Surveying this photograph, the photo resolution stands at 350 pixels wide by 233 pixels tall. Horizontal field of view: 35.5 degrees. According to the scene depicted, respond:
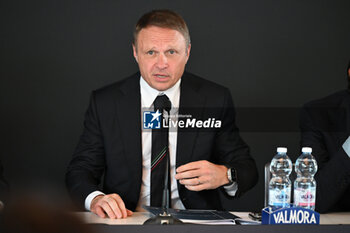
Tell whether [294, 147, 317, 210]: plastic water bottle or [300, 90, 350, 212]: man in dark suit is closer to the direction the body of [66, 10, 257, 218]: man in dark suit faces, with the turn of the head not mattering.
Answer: the plastic water bottle

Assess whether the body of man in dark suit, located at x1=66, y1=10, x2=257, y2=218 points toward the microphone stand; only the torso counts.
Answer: yes

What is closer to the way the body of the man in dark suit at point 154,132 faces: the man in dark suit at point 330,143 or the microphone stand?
the microphone stand

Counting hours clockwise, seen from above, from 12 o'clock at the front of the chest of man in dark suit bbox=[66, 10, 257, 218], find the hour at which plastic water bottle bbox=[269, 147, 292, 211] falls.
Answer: The plastic water bottle is roughly at 11 o'clock from the man in dark suit.

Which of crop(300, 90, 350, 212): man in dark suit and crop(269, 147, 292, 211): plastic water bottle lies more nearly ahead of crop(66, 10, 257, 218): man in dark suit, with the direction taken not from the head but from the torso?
the plastic water bottle

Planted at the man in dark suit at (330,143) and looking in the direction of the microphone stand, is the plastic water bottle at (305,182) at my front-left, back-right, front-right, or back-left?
front-left

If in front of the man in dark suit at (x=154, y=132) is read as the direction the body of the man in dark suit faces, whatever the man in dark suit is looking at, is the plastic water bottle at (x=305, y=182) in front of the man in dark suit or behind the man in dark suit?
in front

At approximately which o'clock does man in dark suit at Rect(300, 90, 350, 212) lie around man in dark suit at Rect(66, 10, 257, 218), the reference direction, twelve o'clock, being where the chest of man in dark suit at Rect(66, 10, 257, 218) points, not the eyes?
man in dark suit at Rect(300, 90, 350, 212) is roughly at 9 o'clock from man in dark suit at Rect(66, 10, 257, 218).

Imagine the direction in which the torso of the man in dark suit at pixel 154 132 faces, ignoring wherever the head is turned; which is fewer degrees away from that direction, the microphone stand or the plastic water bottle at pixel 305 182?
the microphone stand

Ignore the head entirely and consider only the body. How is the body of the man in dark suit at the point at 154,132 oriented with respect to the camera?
toward the camera
